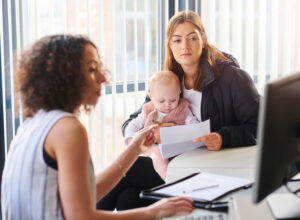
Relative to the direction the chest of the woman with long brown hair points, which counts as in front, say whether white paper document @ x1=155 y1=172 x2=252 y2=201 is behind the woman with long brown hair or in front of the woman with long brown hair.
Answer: in front

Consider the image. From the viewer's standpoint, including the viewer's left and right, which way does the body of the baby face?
facing the viewer

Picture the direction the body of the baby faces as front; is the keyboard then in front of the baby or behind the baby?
in front

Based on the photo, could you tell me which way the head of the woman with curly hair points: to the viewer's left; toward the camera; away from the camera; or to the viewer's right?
to the viewer's right

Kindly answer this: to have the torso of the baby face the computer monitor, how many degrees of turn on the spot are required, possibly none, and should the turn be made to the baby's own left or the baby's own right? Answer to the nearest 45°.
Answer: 0° — they already face it

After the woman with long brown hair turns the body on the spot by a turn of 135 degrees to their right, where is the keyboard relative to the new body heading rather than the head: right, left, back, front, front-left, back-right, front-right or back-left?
back

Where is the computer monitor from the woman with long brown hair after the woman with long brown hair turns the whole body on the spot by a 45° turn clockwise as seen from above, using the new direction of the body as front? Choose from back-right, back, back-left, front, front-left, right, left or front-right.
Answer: left

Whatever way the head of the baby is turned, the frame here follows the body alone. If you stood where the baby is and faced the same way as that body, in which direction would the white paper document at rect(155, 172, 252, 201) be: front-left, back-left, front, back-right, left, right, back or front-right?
front
